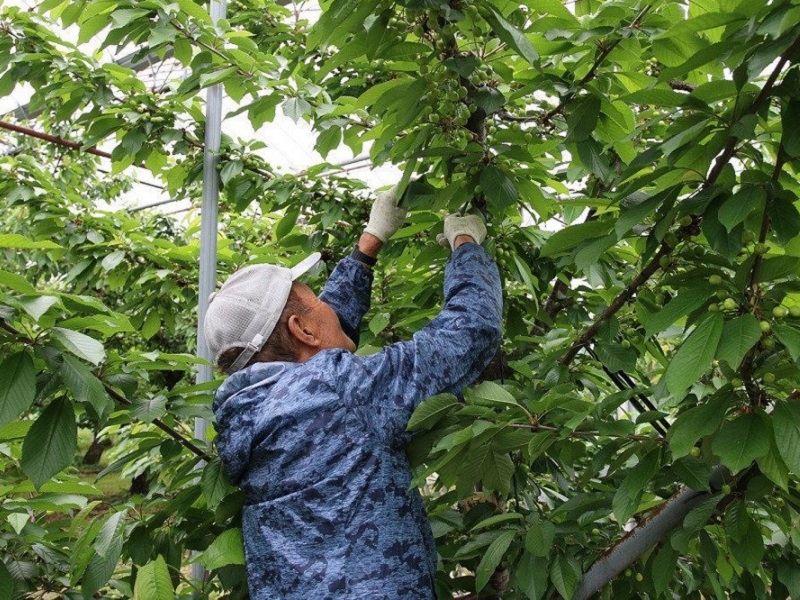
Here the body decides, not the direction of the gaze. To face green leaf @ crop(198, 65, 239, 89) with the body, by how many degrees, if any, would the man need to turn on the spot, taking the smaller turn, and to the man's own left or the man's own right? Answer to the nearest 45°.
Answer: approximately 45° to the man's own left

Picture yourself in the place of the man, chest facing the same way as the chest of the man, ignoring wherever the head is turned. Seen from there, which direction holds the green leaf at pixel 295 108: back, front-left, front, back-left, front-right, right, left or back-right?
front-left

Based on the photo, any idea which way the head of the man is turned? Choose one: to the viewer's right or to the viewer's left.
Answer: to the viewer's right

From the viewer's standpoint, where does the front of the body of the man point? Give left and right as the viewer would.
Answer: facing away from the viewer and to the right of the viewer

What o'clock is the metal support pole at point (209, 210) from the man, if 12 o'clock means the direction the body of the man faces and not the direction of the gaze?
The metal support pole is roughly at 10 o'clock from the man.
